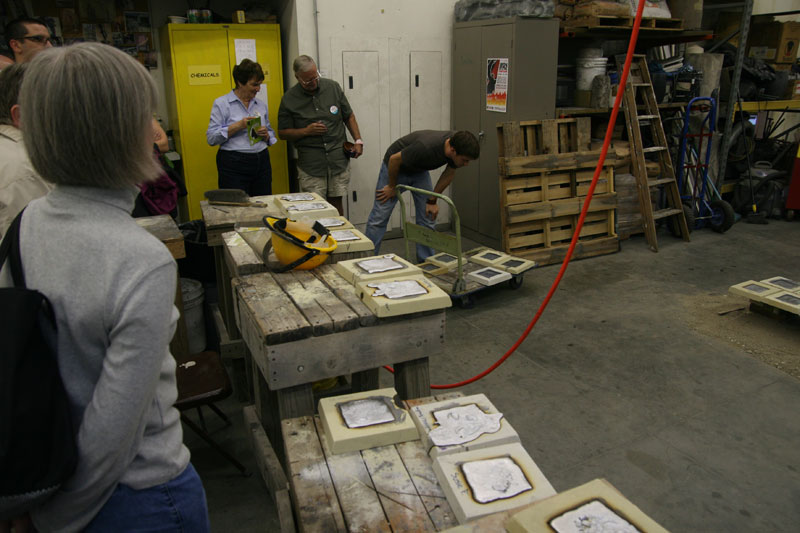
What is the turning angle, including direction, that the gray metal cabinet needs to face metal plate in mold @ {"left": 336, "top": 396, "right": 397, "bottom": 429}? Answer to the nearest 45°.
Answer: approximately 45° to its left

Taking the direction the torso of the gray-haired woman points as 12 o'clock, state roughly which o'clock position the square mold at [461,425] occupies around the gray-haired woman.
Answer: The square mold is roughly at 1 o'clock from the gray-haired woman.

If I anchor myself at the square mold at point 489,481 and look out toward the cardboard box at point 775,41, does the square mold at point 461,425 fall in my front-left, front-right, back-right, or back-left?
front-left

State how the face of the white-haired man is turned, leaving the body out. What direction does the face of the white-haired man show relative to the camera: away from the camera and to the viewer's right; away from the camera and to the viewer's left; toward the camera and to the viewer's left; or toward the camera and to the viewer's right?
toward the camera and to the viewer's right

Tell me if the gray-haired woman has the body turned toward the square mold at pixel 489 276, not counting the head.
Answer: yes

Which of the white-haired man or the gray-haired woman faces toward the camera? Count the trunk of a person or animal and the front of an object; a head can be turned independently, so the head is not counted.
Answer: the white-haired man

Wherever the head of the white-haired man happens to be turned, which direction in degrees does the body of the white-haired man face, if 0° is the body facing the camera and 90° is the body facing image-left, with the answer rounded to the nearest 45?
approximately 0°

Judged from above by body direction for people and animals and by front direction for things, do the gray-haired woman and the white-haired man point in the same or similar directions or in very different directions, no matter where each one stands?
very different directions

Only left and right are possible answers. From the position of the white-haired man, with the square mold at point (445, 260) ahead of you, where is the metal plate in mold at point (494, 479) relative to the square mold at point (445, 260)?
right

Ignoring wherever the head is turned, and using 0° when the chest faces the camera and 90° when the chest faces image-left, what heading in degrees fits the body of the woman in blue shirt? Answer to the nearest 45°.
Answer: approximately 315°

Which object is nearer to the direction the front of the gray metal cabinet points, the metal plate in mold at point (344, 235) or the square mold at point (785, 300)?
the metal plate in mold

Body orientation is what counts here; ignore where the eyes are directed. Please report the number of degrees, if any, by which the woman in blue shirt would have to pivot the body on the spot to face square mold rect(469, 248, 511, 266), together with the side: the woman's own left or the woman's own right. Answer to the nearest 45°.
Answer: approximately 45° to the woman's own left

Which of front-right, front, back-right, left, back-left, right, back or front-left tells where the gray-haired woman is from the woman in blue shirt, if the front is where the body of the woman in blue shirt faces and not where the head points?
front-right

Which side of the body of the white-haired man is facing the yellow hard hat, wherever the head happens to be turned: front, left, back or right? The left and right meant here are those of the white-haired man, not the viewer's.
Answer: front

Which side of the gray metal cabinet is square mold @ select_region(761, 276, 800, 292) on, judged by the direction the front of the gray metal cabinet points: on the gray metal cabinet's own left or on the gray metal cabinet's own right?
on the gray metal cabinet's own left

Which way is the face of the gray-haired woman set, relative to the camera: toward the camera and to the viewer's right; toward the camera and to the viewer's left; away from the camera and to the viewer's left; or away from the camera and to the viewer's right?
away from the camera and to the viewer's right

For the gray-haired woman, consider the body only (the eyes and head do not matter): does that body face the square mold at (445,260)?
yes

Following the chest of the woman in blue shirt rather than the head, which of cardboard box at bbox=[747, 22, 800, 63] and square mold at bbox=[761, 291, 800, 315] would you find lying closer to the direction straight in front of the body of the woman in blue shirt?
the square mold
